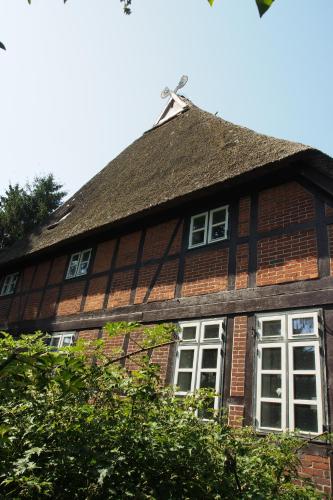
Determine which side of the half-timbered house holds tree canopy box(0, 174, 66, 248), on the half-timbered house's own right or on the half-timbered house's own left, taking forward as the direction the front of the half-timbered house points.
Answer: on the half-timbered house's own right

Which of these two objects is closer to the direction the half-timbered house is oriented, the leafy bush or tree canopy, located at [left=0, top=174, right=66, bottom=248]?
the leafy bush

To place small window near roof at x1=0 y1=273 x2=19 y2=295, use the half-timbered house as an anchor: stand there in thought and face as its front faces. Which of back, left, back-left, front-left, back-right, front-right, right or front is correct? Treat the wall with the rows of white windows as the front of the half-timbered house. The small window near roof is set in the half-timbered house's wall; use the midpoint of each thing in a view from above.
right

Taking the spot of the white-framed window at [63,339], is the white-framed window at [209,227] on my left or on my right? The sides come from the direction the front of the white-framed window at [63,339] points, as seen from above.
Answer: on my left

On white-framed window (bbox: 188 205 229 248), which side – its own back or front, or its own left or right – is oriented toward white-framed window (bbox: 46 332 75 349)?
right

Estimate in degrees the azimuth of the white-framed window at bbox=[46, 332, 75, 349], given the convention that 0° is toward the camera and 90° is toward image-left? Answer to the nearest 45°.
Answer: approximately 45°

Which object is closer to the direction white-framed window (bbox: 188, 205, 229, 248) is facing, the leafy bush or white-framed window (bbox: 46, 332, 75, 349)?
the leafy bush

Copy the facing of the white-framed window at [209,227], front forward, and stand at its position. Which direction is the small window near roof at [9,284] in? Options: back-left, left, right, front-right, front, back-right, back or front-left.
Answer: right

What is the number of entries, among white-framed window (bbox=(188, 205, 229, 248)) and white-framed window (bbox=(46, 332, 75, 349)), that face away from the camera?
0
